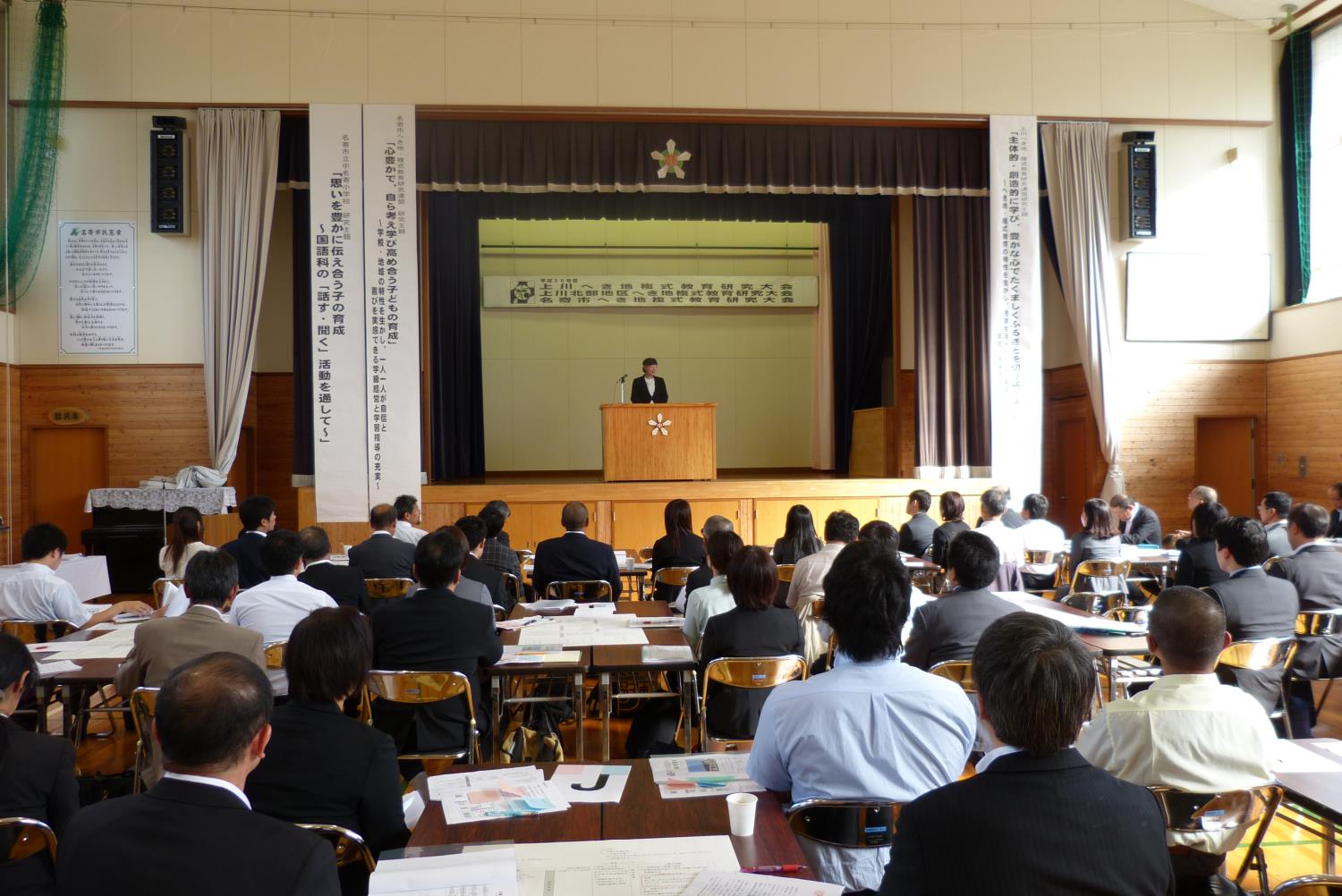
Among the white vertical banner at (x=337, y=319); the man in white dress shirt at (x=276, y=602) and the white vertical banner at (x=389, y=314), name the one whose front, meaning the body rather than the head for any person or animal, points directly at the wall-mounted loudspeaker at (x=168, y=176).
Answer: the man in white dress shirt

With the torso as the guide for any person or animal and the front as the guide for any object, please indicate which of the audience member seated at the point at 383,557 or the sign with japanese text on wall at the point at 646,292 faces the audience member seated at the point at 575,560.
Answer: the sign with japanese text on wall

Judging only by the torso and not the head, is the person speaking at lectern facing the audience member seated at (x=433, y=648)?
yes

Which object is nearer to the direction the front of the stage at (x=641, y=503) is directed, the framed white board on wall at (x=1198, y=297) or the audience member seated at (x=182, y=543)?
the audience member seated

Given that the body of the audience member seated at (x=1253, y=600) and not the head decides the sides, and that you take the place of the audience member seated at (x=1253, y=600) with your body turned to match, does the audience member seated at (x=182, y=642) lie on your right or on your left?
on your left

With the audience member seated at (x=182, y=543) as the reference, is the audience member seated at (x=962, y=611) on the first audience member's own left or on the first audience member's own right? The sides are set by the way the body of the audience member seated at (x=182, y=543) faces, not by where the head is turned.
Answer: on the first audience member's own right

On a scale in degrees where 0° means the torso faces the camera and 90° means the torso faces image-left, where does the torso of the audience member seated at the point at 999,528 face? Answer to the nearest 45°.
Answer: approximately 135°

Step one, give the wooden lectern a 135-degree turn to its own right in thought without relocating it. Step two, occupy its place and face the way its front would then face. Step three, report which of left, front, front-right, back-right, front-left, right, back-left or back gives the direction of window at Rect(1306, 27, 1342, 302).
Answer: back-right

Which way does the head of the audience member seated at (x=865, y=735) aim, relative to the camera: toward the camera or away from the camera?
away from the camera

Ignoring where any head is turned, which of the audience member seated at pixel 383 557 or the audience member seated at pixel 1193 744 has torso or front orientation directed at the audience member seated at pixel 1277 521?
the audience member seated at pixel 1193 744

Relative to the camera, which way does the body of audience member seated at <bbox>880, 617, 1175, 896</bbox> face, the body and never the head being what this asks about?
away from the camera
